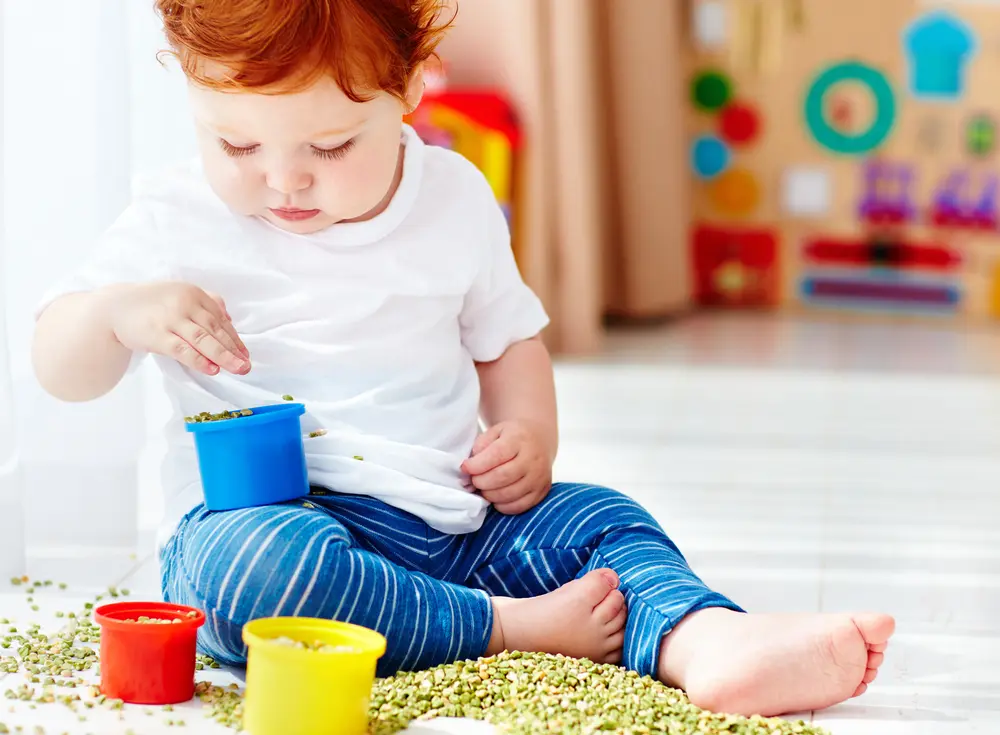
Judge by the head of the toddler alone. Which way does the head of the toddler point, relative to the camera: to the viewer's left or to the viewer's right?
to the viewer's left

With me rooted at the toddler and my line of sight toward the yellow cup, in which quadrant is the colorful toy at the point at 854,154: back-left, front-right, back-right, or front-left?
back-left

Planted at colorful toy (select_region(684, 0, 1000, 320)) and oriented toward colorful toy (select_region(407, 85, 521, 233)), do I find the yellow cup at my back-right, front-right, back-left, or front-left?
front-left

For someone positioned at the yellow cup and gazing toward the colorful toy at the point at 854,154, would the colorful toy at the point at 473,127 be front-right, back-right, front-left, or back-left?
front-left

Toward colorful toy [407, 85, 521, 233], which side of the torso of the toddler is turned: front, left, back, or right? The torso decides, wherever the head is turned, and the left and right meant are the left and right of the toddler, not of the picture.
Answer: back

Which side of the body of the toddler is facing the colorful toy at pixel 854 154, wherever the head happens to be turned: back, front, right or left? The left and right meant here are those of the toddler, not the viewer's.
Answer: back

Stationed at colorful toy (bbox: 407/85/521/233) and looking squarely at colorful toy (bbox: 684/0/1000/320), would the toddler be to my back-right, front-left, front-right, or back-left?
back-right

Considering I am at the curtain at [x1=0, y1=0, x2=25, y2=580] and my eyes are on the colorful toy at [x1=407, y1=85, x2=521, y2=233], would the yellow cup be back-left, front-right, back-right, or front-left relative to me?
back-right

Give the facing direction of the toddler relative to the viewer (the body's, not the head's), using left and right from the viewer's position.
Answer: facing the viewer
